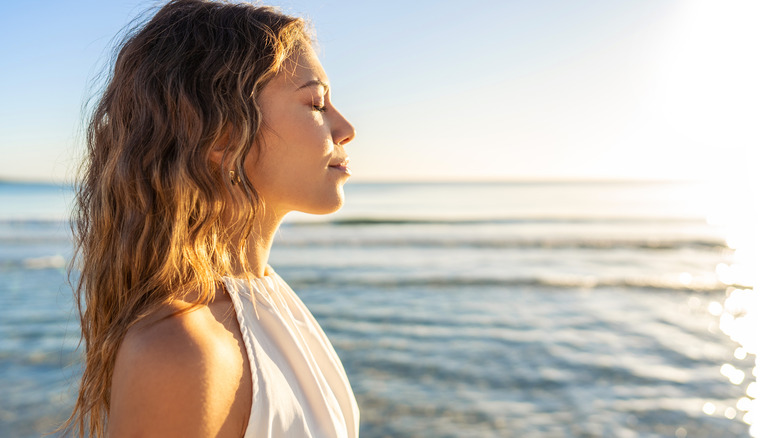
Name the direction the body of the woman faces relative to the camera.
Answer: to the viewer's right

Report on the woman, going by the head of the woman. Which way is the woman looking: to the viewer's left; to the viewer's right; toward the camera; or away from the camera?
to the viewer's right
